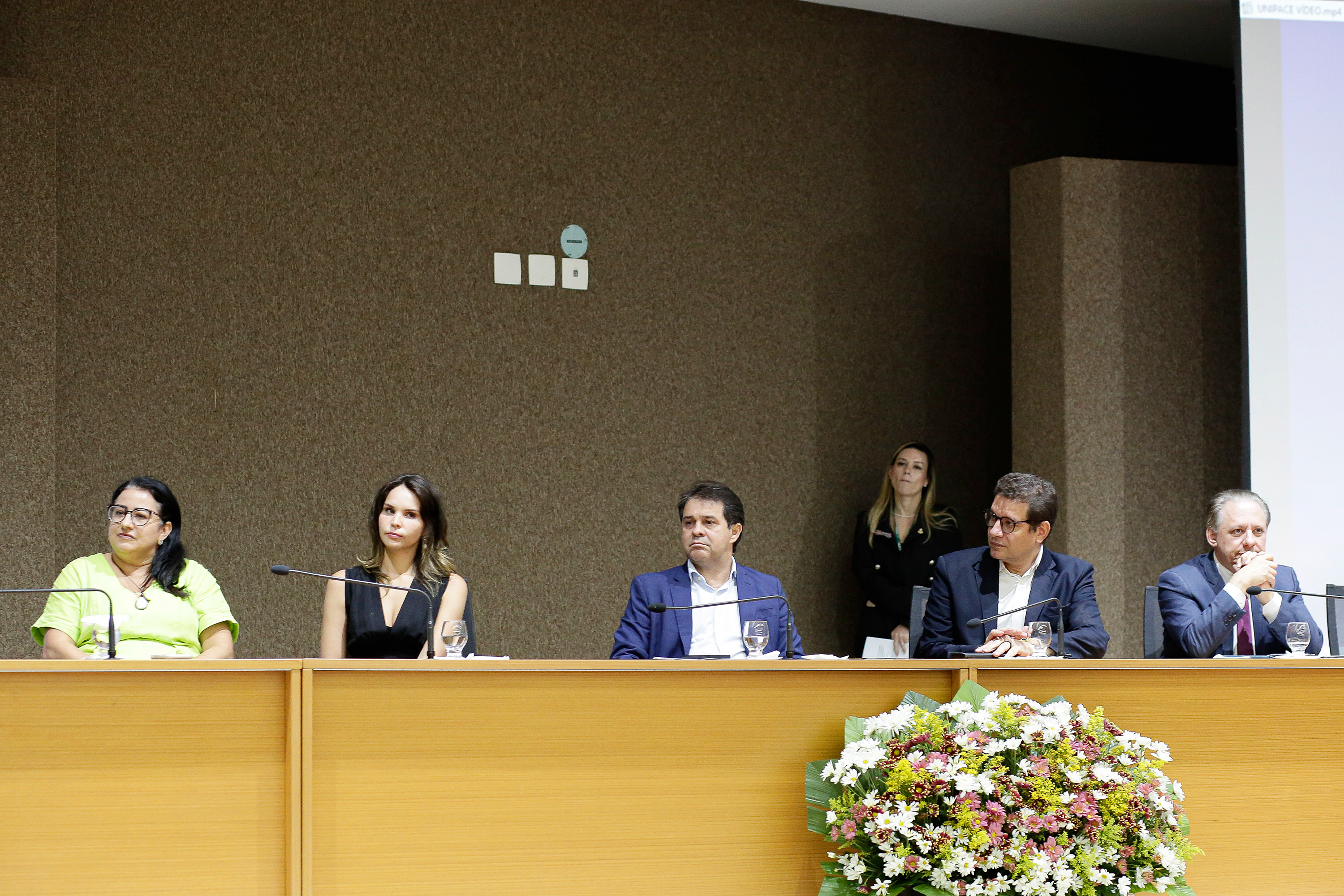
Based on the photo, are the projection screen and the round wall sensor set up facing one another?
no

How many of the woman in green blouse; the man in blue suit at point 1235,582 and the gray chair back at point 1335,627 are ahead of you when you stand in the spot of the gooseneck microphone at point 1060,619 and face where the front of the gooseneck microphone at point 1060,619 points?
1

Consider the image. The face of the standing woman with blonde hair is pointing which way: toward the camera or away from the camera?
toward the camera

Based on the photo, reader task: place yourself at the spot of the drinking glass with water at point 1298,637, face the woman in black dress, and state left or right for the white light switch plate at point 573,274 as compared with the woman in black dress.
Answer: right

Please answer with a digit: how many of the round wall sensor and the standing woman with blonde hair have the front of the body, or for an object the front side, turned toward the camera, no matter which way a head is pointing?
2

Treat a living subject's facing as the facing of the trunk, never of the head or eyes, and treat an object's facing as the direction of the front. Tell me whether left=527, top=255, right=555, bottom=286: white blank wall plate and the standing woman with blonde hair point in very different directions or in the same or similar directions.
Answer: same or similar directions

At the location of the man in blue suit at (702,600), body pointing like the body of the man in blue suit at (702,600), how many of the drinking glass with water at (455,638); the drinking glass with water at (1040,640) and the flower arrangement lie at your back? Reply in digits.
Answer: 0

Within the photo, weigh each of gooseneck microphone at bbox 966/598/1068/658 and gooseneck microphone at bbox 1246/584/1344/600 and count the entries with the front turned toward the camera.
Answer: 0

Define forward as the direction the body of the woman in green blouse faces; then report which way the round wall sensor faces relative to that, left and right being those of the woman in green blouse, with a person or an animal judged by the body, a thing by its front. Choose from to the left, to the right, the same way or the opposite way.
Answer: the same way

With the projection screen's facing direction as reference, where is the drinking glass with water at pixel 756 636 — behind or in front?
in front

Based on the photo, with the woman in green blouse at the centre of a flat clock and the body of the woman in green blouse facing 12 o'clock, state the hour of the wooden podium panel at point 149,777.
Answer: The wooden podium panel is roughly at 12 o'clock from the woman in green blouse.

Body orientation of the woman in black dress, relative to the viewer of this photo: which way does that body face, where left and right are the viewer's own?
facing the viewer

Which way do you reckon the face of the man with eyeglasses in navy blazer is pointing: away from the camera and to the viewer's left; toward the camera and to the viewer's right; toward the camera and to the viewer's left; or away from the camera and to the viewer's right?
toward the camera and to the viewer's left

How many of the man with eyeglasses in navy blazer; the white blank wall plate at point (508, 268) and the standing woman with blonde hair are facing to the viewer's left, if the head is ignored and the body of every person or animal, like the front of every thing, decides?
0
